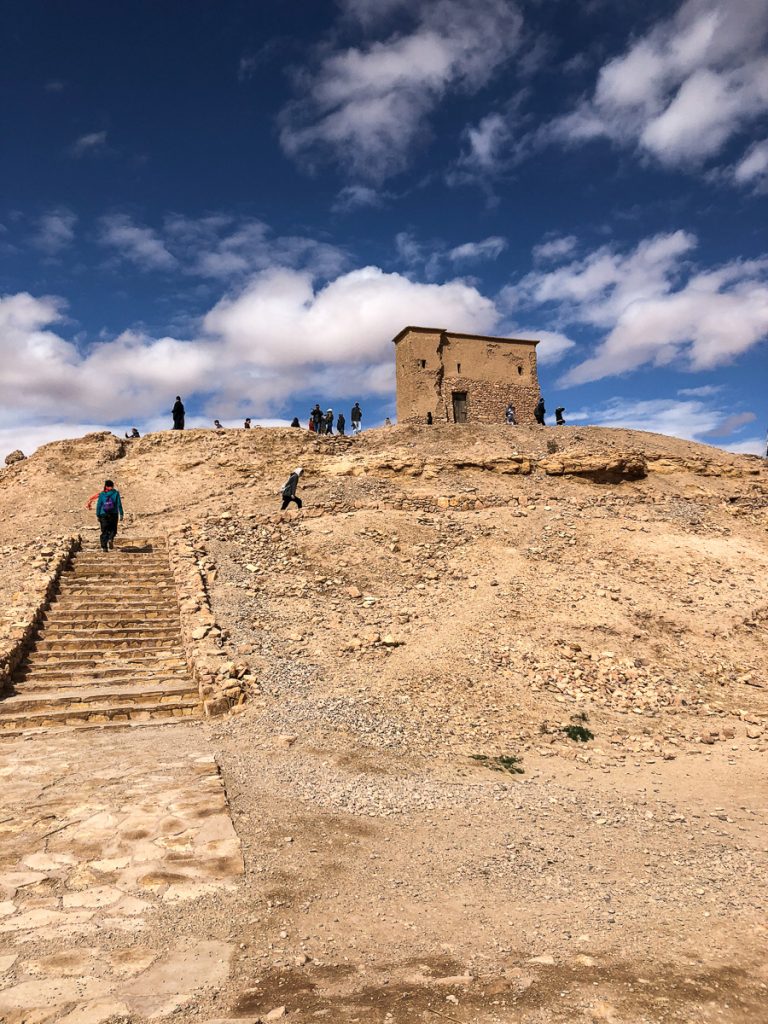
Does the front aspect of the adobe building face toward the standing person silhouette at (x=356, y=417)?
no

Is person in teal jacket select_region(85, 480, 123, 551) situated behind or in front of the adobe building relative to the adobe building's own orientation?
in front

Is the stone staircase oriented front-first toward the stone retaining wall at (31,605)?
no

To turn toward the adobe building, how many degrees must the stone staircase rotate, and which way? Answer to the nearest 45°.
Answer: approximately 135° to its left

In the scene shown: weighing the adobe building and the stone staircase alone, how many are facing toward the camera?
2

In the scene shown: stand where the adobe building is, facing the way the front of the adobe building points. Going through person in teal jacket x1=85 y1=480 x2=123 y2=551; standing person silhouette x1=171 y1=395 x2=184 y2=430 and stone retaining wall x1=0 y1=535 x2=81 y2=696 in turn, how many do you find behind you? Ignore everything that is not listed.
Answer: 0

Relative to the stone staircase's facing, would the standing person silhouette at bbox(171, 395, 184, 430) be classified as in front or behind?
behind

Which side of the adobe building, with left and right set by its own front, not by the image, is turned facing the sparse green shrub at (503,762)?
front

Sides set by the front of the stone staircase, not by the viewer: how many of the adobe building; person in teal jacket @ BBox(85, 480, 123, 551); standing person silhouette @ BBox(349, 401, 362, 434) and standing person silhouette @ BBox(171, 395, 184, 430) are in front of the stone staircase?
0

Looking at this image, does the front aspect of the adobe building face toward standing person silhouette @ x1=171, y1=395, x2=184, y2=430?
no

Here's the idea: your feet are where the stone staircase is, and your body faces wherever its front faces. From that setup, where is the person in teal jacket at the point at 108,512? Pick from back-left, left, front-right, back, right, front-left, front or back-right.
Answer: back

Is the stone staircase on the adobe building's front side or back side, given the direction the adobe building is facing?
on the front side

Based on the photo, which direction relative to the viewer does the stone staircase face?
toward the camera

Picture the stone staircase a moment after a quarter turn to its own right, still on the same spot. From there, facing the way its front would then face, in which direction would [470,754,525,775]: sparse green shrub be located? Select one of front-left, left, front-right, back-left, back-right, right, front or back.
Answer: back-left

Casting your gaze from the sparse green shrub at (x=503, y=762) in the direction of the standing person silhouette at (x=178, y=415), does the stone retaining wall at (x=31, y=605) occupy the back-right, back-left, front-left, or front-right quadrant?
front-left
